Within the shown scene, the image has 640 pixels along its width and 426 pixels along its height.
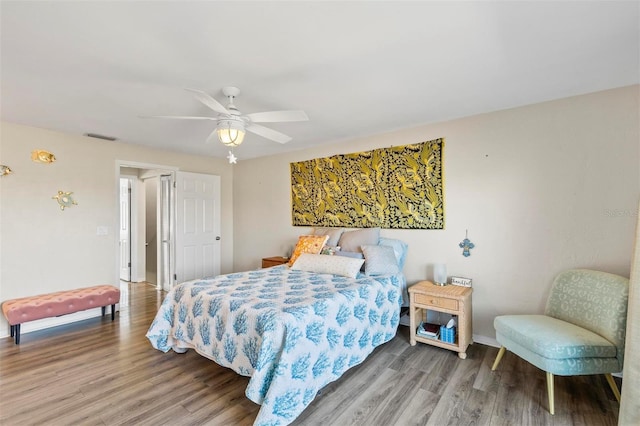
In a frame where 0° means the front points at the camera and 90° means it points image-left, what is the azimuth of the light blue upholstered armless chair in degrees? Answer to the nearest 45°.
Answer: approximately 45°

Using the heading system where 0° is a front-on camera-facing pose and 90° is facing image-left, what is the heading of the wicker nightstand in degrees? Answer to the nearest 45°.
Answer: approximately 45°

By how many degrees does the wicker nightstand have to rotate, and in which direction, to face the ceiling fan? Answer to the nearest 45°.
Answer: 0° — it already faces it

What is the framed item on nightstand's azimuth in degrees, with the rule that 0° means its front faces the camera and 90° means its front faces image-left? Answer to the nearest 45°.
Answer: approximately 45°
